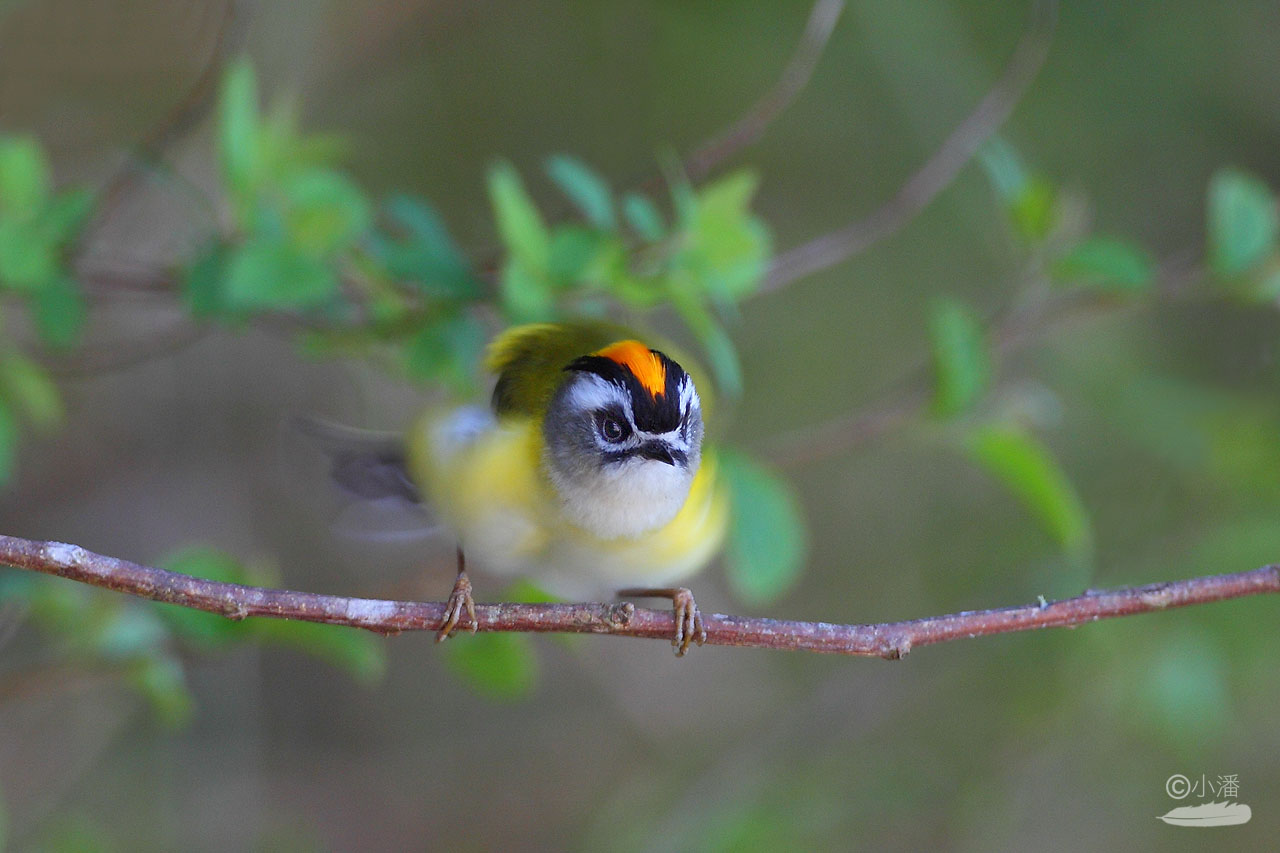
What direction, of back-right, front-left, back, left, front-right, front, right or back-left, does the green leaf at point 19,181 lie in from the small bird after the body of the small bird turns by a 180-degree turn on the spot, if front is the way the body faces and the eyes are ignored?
front-left

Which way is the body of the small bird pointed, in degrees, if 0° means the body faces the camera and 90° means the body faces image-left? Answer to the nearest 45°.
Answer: approximately 315°

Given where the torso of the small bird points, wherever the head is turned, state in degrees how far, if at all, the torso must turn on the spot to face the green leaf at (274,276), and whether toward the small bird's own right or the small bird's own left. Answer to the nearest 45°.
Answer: approximately 135° to the small bird's own right

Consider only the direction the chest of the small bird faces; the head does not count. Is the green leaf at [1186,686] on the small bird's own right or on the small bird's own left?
on the small bird's own left

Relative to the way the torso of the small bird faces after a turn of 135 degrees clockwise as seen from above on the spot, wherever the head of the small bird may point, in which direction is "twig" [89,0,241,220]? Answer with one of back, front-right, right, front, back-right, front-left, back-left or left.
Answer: front
